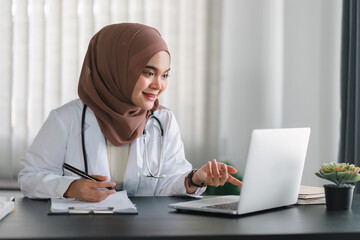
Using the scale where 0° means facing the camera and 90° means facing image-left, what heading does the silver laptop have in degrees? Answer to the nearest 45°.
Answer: approximately 135°

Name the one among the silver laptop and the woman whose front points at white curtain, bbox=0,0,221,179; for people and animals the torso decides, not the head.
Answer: the silver laptop

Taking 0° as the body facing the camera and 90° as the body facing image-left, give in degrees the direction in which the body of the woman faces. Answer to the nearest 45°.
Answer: approximately 315°

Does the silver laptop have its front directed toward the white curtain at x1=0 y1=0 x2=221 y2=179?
yes

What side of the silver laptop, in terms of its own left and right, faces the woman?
front

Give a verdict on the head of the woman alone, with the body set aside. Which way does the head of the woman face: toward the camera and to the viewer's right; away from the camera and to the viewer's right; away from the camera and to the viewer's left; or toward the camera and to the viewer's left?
toward the camera and to the viewer's right

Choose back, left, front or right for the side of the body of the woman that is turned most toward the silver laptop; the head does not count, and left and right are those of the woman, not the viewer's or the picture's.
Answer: front

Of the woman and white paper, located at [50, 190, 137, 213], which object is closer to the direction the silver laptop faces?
the woman

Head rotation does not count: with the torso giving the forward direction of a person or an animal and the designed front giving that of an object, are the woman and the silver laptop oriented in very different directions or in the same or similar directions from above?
very different directions
